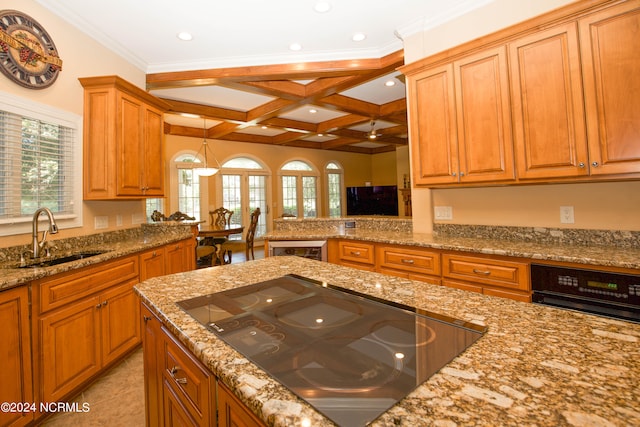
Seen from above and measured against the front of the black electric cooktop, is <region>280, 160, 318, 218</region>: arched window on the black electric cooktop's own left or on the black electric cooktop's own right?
on the black electric cooktop's own right

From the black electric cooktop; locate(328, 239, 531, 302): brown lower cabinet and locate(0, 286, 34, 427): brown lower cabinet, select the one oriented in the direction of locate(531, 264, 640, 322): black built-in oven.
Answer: locate(0, 286, 34, 427): brown lower cabinet

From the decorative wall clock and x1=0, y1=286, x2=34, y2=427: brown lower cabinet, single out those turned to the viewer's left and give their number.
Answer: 0

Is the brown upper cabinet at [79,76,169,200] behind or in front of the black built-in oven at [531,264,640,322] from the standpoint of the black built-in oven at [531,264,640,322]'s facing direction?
in front

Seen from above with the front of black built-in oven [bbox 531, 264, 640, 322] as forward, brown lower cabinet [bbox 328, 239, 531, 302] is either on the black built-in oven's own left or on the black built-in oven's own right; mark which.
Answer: on the black built-in oven's own right

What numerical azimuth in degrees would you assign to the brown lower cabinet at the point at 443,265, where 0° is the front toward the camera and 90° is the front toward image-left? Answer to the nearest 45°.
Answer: approximately 45°

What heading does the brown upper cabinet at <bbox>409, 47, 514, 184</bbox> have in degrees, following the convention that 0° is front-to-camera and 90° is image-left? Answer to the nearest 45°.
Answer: approximately 45°

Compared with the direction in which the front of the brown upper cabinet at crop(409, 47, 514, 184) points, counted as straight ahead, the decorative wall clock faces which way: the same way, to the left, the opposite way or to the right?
to the left

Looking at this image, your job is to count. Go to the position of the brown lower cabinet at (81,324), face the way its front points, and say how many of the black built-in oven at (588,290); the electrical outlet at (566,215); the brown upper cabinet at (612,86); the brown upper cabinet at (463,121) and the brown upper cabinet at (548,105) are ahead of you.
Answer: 5

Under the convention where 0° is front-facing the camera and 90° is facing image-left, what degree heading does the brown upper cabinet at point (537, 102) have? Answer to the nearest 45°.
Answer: approximately 45°

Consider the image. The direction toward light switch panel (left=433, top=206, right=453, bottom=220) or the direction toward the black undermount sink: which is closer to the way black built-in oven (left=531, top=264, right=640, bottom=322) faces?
the black undermount sink

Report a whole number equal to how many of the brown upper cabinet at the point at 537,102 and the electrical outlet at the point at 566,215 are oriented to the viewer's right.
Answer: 0

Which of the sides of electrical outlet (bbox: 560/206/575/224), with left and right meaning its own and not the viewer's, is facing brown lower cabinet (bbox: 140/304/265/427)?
front

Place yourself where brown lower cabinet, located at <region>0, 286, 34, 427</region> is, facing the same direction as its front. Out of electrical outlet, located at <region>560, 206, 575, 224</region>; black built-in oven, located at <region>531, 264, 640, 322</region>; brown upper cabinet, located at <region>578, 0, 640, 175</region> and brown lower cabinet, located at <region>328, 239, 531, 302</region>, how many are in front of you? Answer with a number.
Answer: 4
